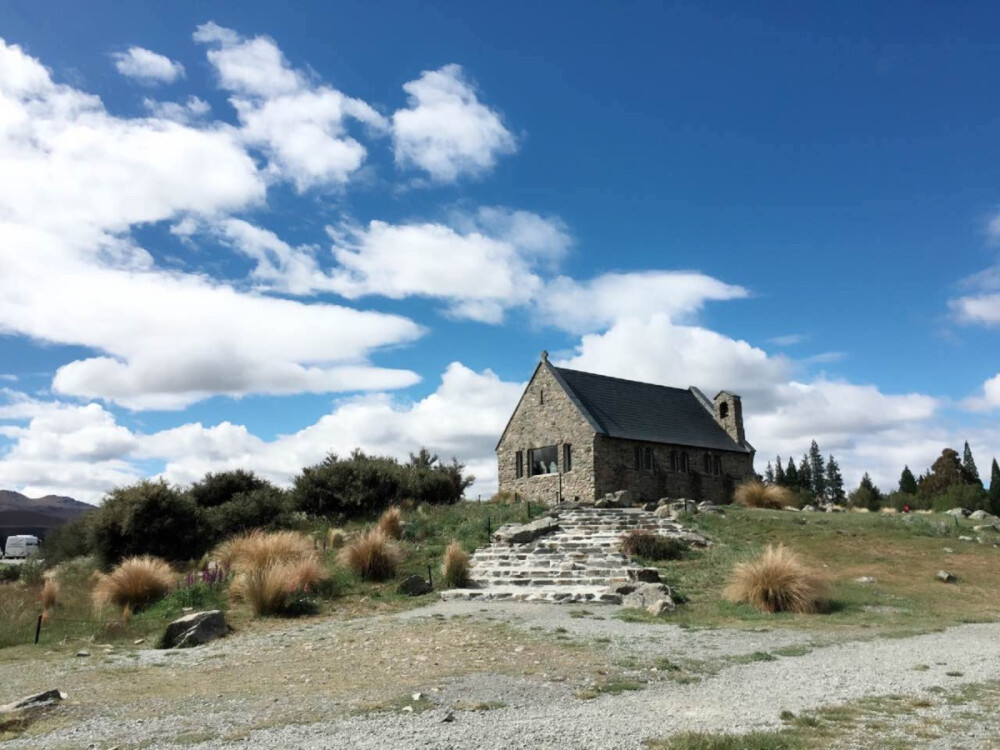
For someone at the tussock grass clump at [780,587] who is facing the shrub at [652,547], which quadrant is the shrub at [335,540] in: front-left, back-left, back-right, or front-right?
front-left

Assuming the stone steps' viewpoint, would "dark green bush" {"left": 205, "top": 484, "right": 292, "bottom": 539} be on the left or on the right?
on its right

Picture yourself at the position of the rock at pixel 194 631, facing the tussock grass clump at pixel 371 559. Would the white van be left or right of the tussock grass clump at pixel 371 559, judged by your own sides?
left

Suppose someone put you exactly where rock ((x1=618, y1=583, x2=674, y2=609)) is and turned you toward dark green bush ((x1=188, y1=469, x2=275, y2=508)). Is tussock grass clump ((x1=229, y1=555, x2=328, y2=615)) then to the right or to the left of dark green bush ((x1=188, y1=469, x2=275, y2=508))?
left

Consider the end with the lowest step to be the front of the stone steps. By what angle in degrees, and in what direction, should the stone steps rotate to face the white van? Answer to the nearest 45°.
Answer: approximately 135° to its right

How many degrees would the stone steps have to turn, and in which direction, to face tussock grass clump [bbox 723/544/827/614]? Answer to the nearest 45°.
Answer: approximately 45° to its left

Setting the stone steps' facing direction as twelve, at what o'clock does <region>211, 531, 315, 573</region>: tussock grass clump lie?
The tussock grass clump is roughly at 2 o'clock from the stone steps.

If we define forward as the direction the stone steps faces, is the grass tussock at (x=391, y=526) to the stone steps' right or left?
on its right

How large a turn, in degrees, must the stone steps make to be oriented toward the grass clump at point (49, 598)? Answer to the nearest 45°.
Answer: approximately 45° to its right

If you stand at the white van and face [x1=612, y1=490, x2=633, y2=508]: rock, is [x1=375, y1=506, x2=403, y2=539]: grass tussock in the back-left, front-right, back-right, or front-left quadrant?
front-right

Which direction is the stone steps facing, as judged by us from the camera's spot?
facing the viewer

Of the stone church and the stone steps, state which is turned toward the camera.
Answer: the stone steps

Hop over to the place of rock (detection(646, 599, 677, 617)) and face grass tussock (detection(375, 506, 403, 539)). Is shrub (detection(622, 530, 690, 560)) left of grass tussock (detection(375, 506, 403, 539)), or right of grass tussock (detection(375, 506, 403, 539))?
right
